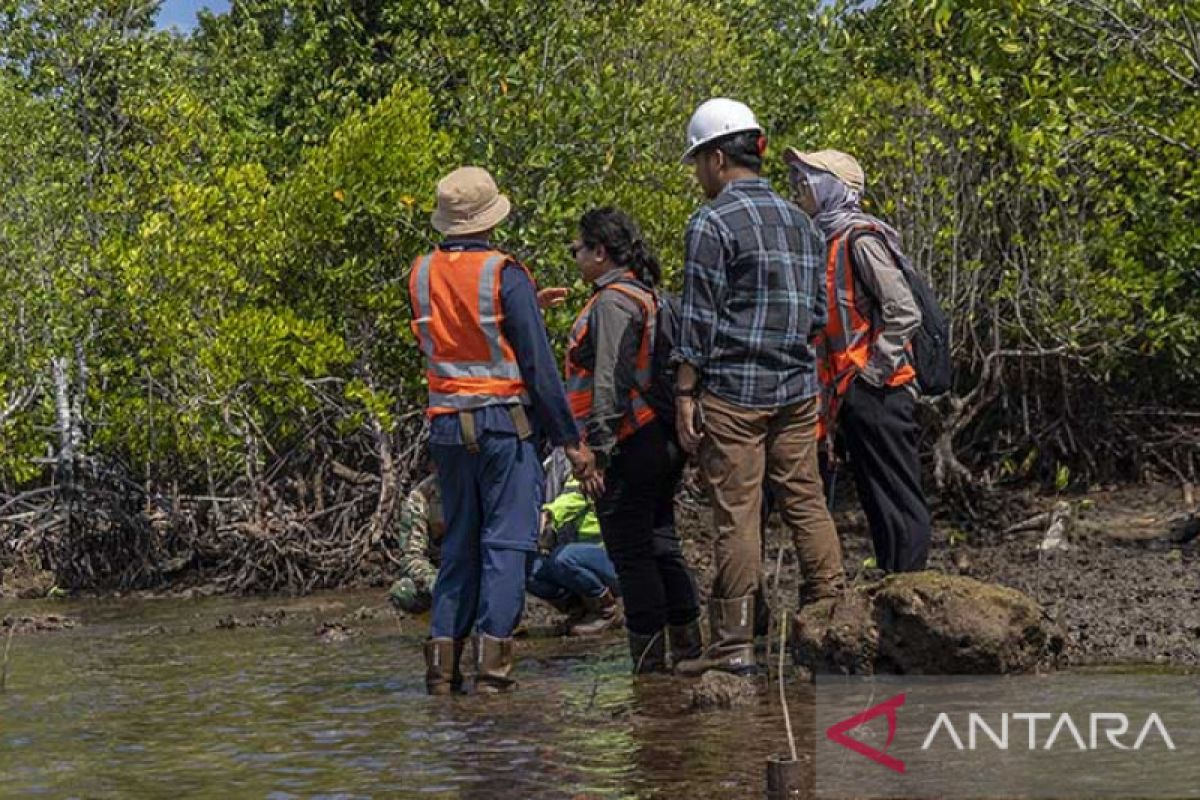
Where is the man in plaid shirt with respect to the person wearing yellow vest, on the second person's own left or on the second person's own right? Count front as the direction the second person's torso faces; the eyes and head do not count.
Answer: on the second person's own left

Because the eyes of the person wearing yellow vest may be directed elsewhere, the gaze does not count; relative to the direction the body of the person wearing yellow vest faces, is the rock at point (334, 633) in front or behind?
in front

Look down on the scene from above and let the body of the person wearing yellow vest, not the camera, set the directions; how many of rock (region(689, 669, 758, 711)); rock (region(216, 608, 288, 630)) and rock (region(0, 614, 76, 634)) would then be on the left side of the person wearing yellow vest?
1

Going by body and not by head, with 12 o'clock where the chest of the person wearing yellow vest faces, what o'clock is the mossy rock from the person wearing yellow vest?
The mossy rock is roughly at 8 o'clock from the person wearing yellow vest.

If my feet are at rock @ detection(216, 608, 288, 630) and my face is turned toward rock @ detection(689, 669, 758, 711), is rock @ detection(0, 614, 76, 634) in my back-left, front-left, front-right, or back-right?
back-right

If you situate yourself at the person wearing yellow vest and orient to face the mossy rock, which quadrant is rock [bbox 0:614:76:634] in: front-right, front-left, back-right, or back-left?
back-right

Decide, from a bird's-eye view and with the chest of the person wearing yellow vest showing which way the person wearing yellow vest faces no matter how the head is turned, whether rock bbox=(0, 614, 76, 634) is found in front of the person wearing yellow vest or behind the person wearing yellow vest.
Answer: in front

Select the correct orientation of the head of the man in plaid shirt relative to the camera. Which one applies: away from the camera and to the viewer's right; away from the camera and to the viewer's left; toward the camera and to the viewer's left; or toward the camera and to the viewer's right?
away from the camera and to the viewer's left

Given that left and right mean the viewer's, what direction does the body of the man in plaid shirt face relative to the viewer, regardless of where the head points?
facing away from the viewer and to the left of the viewer

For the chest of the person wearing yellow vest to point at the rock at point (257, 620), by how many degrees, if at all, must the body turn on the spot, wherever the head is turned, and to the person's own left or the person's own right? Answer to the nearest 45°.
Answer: approximately 45° to the person's own right

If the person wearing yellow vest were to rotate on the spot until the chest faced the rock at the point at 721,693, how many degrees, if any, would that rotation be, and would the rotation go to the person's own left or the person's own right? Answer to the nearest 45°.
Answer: approximately 90° to the person's own left

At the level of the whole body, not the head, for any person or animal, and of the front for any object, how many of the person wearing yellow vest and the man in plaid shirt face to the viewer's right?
0

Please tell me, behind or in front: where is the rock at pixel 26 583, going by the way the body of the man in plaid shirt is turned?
in front

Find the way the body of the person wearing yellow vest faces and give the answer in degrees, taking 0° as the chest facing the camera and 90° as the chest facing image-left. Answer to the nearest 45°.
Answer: approximately 90°
